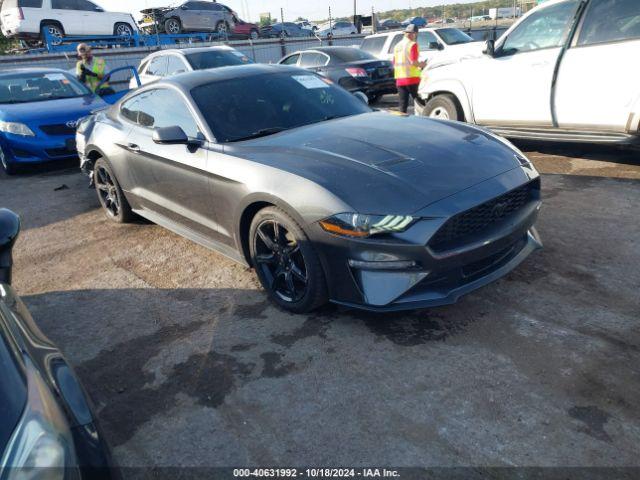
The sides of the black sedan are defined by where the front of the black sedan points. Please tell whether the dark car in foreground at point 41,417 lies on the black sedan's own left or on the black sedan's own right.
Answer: on the black sedan's own left

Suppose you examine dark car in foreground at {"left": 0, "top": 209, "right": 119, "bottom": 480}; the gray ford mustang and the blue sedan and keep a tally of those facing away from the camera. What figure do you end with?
0

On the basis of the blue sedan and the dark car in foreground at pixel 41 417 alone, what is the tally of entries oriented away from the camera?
0

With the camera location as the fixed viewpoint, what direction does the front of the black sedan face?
facing away from the viewer and to the left of the viewer

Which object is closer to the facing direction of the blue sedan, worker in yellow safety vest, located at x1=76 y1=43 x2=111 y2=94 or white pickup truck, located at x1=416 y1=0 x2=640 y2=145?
the white pickup truck

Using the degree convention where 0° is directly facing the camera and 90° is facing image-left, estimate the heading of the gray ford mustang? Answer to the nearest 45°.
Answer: approximately 315°

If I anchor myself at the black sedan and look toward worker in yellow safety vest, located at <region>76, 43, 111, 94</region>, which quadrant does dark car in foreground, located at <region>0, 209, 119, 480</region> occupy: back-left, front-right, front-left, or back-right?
front-left

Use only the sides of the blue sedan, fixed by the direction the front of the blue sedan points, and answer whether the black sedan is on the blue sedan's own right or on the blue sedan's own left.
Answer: on the blue sedan's own left

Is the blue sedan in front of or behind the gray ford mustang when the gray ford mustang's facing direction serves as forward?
behind

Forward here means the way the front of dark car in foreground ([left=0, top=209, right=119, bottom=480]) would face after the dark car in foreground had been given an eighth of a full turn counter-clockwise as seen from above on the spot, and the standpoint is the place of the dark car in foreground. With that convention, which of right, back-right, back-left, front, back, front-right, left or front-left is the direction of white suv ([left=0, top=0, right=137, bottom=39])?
left
